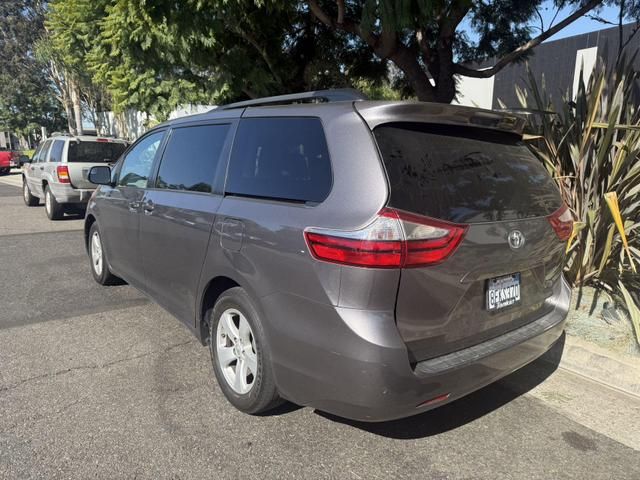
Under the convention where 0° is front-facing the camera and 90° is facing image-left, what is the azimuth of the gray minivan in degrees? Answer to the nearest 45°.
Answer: approximately 135°

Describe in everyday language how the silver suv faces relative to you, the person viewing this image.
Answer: facing away from the viewer and to the left of the viewer

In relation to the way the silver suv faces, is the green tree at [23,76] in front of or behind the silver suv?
in front

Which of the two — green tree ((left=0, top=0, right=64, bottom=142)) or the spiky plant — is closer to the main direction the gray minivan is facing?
the green tree

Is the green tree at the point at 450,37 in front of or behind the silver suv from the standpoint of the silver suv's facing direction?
behind

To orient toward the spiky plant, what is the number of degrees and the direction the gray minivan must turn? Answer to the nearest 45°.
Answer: approximately 90° to its right

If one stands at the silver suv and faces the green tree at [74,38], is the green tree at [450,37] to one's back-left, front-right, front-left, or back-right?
back-right

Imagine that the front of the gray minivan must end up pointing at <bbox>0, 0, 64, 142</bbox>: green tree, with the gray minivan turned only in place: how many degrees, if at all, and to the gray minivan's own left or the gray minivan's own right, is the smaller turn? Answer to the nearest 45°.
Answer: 0° — it already faces it

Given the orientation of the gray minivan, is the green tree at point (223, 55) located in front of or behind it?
in front

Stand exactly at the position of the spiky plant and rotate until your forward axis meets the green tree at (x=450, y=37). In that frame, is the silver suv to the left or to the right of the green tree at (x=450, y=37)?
left
